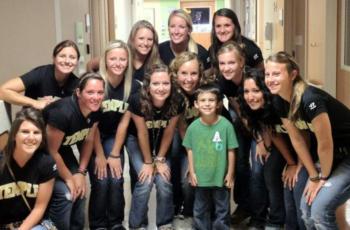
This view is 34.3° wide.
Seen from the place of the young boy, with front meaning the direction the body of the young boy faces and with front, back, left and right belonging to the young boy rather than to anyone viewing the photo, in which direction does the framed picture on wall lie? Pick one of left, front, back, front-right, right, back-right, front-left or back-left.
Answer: back

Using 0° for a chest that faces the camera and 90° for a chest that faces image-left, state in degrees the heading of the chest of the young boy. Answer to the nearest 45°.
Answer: approximately 0°

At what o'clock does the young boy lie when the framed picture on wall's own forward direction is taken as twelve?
The young boy is roughly at 12 o'clock from the framed picture on wall.

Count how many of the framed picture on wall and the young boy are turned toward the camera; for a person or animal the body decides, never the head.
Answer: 2
